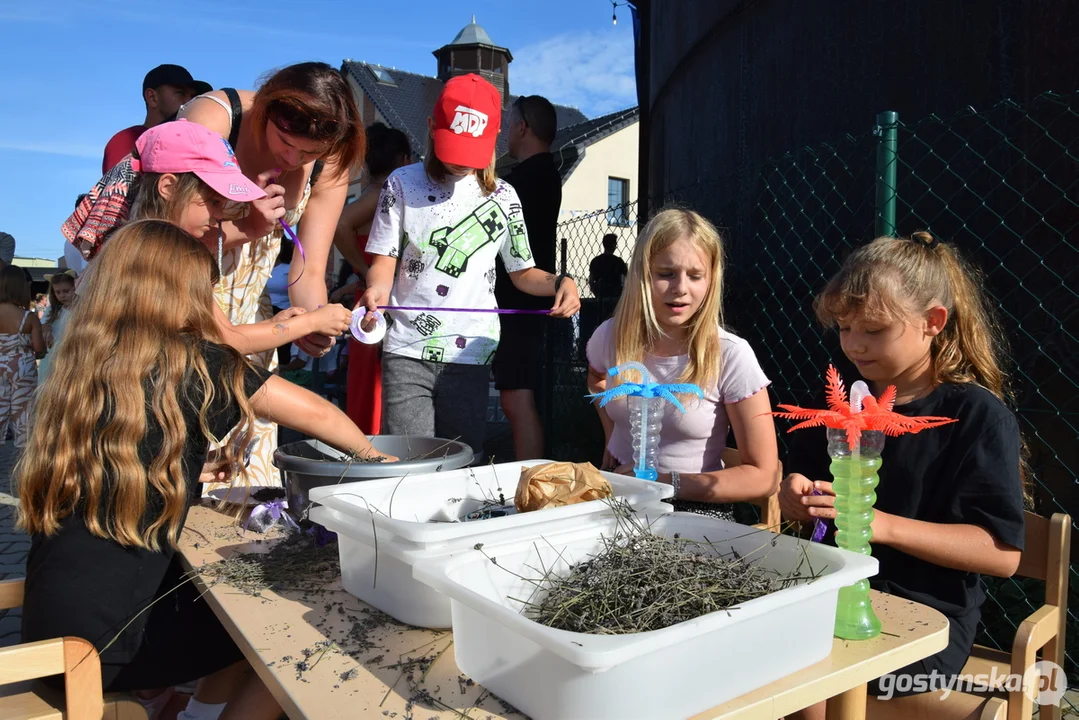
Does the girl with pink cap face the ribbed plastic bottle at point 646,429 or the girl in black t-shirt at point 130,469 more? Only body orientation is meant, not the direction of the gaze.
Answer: the ribbed plastic bottle

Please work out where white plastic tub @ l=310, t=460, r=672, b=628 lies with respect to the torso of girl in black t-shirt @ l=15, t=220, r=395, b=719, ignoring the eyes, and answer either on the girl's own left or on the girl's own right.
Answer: on the girl's own right

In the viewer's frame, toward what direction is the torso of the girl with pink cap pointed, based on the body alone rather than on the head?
to the viewer's right

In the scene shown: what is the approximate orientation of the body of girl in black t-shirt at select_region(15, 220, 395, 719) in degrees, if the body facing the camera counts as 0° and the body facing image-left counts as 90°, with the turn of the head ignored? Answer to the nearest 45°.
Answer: approximately 225°

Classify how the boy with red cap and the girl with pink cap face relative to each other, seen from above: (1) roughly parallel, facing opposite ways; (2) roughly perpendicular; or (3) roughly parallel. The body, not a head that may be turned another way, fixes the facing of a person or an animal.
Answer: roughly perpendicular

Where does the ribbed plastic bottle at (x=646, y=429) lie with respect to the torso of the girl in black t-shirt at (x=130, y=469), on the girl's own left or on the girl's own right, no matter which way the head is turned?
on the girl's own right

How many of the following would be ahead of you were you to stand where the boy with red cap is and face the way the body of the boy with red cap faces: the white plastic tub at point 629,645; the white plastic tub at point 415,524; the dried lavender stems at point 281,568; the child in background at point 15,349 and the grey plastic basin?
4
